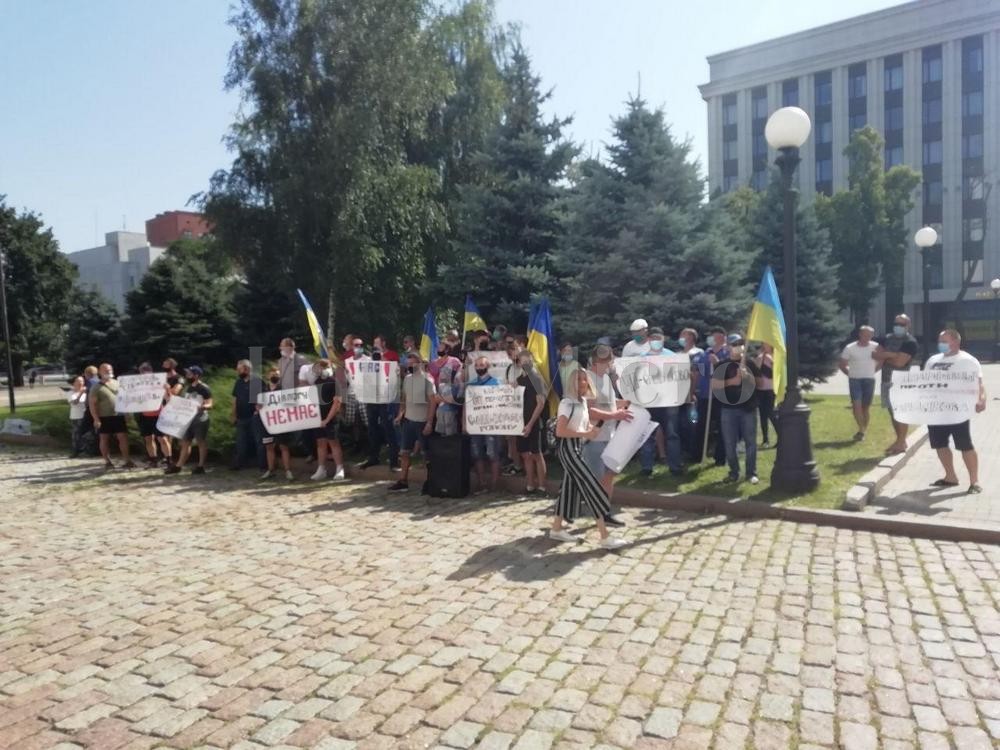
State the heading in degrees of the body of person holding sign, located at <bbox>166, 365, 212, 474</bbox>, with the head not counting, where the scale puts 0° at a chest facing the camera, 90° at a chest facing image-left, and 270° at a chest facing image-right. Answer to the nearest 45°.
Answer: approximately 45°

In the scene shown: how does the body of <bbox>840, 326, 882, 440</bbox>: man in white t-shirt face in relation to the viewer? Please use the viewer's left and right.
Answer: facing the viewer

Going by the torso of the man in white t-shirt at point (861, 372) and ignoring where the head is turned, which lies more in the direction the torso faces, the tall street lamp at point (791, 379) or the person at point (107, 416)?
the tall street lamp

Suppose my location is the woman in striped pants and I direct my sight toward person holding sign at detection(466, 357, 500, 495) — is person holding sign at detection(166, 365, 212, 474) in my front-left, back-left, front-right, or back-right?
front-left

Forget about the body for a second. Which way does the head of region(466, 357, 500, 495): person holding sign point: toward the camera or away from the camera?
toward the camera

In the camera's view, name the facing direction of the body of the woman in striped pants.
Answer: to the viewer's right

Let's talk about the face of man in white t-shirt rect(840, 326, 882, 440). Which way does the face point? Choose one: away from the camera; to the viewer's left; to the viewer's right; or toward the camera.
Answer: toward the camera

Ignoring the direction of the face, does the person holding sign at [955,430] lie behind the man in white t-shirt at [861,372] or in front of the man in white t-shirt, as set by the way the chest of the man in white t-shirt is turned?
in front

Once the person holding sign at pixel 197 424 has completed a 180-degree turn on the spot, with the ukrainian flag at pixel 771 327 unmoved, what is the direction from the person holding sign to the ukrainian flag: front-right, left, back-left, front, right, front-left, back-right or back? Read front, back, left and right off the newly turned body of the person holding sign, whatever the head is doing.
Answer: right

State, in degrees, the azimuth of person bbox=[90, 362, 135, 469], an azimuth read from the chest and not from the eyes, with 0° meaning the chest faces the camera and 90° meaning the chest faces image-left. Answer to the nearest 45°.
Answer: approximately 315°

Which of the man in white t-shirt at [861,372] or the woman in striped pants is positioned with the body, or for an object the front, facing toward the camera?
the man in white t-shirt

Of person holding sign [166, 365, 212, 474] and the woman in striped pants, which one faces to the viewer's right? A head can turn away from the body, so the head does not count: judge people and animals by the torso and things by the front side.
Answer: the woman in striped pants

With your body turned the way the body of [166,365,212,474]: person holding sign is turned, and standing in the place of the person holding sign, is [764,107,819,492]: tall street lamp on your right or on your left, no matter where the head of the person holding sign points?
on your left
